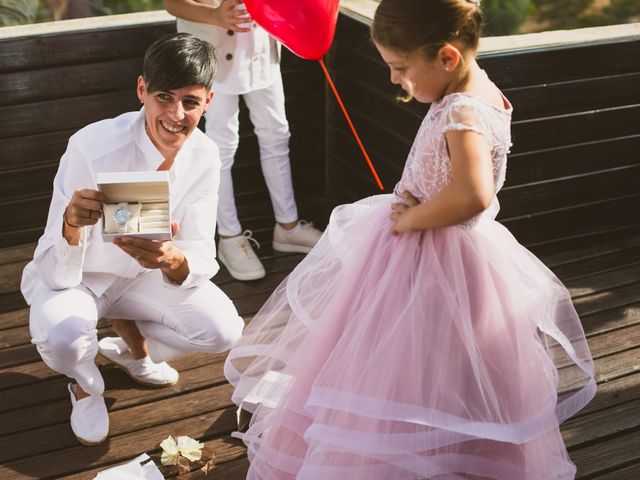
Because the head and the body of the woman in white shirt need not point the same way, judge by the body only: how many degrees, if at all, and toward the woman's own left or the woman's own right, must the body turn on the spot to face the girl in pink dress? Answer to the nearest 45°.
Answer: approximately 45° to the woman's own left

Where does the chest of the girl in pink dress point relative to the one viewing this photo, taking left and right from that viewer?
facing to the left of the viewer

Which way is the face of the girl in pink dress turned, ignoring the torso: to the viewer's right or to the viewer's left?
to the viewer's left

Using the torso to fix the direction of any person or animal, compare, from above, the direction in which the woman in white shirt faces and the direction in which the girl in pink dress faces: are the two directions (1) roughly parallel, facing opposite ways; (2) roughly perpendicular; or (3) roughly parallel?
roughly perpendicular

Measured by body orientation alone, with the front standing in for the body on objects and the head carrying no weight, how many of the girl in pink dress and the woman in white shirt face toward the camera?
1

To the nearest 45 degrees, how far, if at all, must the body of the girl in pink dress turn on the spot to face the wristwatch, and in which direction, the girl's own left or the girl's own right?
0° — they already face it

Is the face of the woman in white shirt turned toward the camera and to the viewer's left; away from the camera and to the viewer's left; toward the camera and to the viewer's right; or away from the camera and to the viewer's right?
toward the camera and to the viewer's right

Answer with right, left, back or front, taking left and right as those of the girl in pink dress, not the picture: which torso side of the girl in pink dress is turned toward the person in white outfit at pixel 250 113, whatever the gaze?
right

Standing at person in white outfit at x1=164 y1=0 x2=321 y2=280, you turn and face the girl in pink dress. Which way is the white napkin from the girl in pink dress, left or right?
right

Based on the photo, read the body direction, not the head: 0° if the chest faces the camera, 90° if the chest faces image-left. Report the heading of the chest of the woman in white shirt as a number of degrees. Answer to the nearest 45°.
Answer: approximately 0°

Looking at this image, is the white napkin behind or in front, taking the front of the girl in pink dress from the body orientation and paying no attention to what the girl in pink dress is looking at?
in front

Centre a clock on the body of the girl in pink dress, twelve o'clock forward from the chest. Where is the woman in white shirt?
The woman in white shirt is roughly at 1 o'clock from the girl in pink dress.
